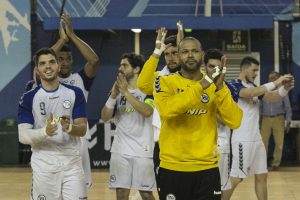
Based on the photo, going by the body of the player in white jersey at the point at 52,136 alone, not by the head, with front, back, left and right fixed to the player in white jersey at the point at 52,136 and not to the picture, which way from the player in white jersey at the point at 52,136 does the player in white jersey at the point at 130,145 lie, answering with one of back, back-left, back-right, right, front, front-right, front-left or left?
back-left

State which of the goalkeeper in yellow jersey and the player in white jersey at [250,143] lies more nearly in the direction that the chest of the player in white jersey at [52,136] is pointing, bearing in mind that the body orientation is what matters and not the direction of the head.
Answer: the goalkeeper in yellow jersey

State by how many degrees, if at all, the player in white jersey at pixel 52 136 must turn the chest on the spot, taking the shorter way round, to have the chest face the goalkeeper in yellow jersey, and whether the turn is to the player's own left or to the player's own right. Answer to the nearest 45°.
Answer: approximately 45° to the player's own left

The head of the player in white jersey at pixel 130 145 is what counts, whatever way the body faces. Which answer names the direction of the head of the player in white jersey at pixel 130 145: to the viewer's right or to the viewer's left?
to the viewer's left

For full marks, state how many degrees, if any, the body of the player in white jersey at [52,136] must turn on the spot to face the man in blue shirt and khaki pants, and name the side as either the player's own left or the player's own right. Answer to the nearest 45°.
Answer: approximately 135° to the player's own left

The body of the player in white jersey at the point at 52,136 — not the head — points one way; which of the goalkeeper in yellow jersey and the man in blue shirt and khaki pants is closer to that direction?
the goalkeeper in yellow jersey

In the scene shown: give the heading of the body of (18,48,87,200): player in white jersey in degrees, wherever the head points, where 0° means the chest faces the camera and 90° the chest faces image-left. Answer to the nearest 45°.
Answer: approximately 0°
